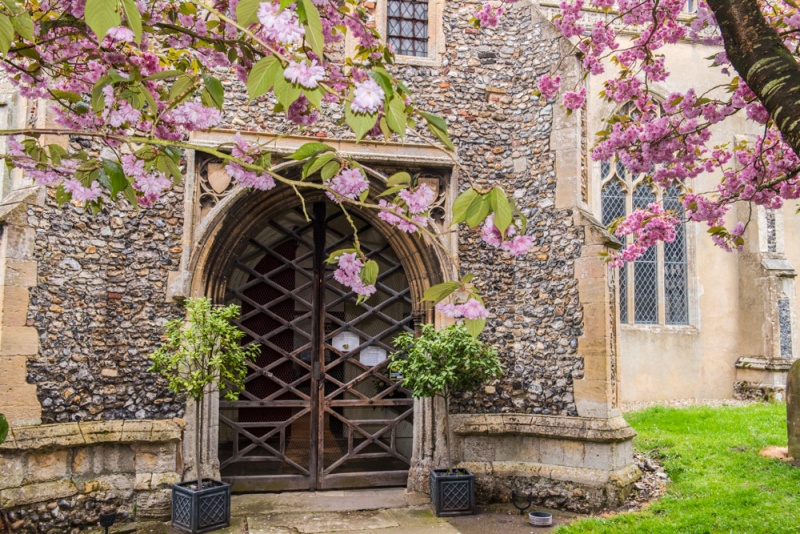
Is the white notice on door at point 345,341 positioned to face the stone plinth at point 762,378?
no

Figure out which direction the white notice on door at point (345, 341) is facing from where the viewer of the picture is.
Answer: facing the viewer

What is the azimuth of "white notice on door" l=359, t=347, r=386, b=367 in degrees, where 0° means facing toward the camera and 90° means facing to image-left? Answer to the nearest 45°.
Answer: approximately 0°

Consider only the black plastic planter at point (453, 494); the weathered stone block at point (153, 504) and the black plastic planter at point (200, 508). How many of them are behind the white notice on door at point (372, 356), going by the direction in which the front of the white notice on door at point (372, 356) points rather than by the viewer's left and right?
0

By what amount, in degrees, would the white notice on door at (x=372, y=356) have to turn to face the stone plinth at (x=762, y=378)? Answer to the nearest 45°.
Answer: approximately 135° to its left

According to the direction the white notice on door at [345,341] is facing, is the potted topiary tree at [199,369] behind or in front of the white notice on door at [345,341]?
in front

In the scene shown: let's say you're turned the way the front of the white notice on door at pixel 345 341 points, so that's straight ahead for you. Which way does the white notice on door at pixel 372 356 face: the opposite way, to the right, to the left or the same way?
the same way

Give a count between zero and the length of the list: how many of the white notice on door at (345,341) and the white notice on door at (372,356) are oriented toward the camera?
2

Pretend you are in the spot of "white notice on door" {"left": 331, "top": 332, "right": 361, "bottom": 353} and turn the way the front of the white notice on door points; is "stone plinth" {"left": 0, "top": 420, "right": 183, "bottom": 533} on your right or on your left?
on your right

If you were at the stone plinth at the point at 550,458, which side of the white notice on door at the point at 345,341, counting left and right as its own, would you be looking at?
left

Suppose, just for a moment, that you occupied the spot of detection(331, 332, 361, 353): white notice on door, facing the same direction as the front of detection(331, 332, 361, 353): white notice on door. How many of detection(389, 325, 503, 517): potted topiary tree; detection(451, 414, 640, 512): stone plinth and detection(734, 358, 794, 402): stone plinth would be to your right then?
0

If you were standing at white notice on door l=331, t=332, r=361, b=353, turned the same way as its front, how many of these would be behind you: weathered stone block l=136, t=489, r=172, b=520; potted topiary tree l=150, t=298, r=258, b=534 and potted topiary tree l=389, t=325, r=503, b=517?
0
